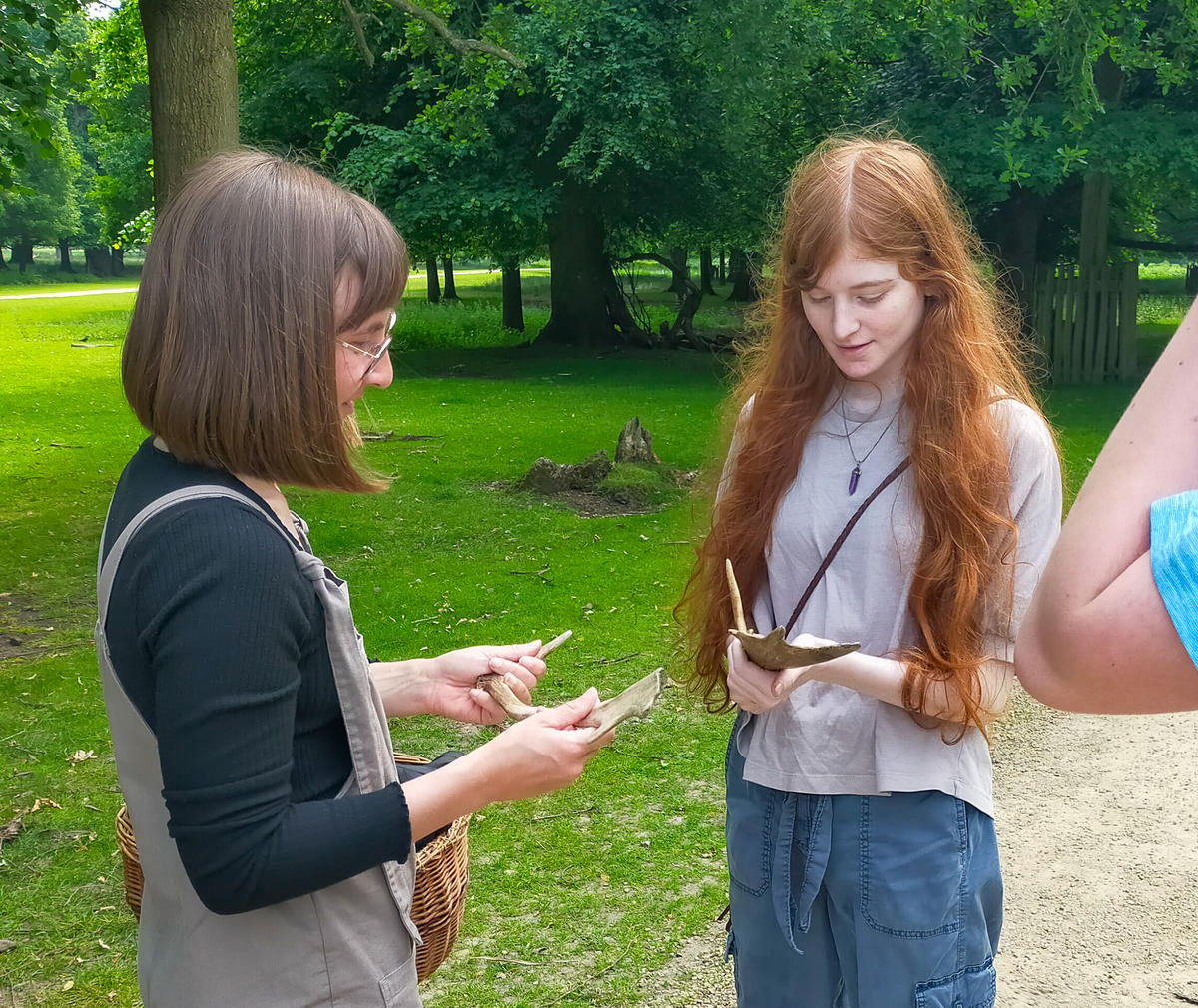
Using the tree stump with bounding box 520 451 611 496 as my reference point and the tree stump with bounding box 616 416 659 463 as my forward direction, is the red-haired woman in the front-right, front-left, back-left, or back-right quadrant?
back-right

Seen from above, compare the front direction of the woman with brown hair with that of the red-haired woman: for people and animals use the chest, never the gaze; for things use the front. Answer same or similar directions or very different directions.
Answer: very different directions

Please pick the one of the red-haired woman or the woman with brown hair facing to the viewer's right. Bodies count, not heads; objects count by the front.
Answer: the woman with brown hair

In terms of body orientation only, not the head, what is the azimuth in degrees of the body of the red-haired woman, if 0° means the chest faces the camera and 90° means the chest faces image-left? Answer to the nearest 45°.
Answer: approximately 45°

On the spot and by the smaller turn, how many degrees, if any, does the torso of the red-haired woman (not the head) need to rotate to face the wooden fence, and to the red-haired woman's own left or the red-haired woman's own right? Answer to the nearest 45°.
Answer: approximately 135° to the red-haired woman's own right

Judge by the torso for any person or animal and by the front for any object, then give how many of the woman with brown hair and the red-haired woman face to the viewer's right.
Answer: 1

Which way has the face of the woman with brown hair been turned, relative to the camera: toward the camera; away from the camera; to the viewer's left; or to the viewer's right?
to the viewer's right

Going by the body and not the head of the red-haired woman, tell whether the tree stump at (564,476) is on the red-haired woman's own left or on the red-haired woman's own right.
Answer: on the red-haired woman's own right

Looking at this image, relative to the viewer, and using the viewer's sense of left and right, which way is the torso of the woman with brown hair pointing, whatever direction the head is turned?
facing to the right of the viewer

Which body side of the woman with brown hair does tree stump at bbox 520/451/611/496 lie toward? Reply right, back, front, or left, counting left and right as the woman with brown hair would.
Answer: left

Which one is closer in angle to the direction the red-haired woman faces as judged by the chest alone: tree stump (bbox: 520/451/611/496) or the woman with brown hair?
the woman with brown hair

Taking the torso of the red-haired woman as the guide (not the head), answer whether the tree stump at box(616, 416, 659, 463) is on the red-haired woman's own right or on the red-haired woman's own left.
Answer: on the red-haired woman's own right
